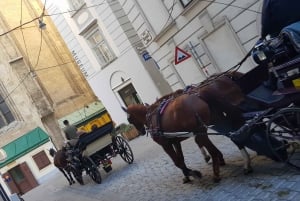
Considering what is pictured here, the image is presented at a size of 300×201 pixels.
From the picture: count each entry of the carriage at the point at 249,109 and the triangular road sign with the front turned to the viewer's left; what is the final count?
1

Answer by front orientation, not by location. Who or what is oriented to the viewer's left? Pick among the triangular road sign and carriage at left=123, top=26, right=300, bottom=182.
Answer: the carriage

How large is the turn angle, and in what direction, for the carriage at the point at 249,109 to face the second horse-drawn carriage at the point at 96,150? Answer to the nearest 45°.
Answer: approximately 45° to its right

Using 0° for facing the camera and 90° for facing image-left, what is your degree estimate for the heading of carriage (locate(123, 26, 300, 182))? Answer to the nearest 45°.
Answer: approximately 90°

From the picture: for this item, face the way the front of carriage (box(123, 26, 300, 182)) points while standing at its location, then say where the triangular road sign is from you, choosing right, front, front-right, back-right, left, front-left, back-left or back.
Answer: right

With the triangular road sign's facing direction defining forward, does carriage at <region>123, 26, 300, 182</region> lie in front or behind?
in front

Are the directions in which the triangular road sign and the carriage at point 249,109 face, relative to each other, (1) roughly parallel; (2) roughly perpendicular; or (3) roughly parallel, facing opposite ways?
roughly perpendicular

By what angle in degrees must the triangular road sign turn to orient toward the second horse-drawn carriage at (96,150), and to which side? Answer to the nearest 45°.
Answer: approximately 90° to its right

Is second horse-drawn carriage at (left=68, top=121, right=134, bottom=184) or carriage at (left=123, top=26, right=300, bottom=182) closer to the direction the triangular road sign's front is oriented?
the carriage

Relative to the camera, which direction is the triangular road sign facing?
toward the camera

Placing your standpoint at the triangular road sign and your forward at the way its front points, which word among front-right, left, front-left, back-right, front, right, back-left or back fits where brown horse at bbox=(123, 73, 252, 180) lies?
front
